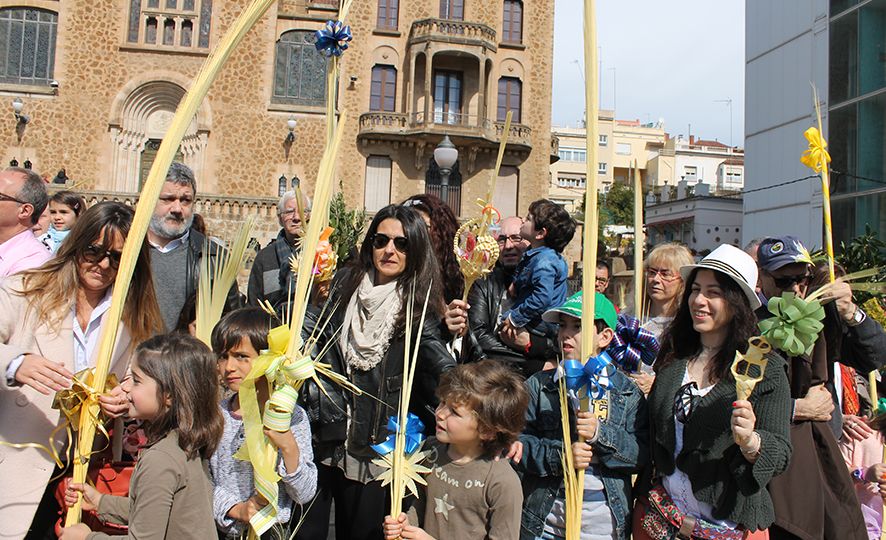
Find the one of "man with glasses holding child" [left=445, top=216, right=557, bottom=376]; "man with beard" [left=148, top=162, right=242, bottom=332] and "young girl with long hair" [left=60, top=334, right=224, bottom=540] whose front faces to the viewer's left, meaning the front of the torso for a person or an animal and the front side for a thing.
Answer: the young girl with long hair

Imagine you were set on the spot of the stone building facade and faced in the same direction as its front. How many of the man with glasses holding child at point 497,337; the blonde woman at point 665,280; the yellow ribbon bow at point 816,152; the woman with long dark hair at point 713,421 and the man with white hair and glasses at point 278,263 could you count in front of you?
5

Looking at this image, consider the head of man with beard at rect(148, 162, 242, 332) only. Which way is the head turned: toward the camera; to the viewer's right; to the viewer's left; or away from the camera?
toward the camera

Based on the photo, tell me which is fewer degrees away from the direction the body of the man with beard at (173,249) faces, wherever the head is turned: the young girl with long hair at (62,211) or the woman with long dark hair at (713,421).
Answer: the woman with long dark hair

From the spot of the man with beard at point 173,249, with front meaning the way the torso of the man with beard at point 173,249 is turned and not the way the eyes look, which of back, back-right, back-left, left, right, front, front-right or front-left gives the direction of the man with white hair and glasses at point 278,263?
back-left

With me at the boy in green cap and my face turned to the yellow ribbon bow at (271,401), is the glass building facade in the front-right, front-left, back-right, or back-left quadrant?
back-right

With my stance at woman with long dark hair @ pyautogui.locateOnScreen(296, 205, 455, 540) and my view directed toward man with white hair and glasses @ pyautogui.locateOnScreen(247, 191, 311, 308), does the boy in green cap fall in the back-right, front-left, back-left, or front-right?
back-right

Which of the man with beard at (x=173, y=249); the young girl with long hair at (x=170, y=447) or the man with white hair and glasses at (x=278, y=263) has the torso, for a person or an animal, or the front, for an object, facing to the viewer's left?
the young girl with long hair

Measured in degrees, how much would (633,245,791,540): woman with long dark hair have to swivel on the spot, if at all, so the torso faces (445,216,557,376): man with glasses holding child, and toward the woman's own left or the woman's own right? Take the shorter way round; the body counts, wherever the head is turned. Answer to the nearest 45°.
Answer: approximately 90° to the woman's own right

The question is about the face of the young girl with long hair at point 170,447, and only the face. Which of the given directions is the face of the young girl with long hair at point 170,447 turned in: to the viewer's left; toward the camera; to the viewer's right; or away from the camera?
to the viewer's left

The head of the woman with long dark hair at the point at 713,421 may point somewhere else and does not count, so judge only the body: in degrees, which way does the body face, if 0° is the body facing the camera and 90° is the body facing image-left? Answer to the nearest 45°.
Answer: approximately 45°

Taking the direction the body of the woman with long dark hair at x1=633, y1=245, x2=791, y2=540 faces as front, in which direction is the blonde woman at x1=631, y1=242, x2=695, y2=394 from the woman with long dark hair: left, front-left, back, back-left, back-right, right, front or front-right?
back-right

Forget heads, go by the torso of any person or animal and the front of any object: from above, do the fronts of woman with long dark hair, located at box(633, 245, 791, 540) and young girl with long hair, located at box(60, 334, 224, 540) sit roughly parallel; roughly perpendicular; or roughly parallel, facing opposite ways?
roughly parallel

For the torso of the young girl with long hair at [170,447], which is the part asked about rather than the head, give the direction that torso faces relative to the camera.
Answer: to the viewer's left

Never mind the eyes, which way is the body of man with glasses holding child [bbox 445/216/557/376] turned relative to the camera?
toward the camera

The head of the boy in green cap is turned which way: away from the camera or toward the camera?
toward the camera
